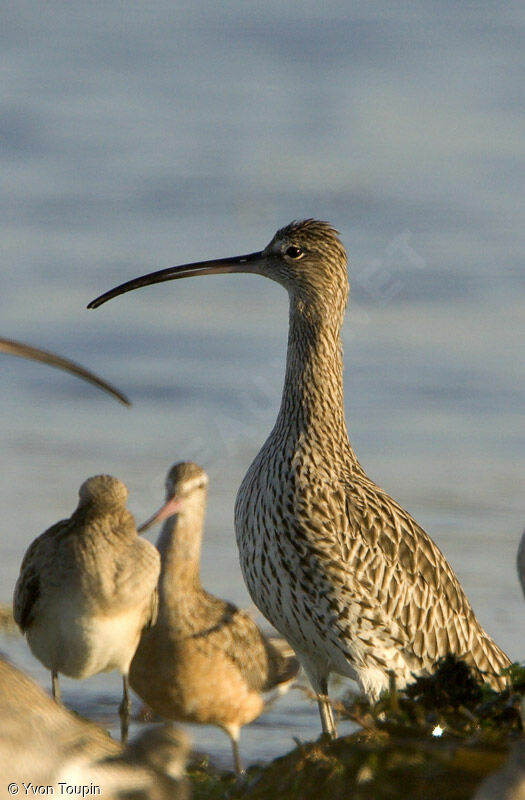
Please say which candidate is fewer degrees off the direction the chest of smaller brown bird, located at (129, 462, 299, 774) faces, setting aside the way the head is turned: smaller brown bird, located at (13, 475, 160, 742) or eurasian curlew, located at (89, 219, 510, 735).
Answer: the smaller brown bird

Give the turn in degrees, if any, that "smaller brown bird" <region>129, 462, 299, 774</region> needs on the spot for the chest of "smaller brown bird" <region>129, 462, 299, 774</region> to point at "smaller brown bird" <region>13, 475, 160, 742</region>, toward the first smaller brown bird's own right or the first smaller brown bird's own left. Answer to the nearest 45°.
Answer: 0° — it already faces it

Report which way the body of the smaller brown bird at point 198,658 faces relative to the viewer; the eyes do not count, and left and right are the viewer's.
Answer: facing the viewer and to the left of the viewer

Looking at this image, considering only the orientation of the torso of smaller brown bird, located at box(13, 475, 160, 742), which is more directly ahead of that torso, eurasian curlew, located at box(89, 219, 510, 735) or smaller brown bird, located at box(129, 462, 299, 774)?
the eurasian curlew

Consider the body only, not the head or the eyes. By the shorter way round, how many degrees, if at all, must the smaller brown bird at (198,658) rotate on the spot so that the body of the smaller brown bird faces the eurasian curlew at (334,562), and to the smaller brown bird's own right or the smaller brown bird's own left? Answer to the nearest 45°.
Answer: approximately 90° to the smaller brown bird's own left

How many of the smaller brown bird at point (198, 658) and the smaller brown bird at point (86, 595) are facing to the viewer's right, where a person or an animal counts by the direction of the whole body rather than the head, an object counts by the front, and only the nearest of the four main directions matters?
0
